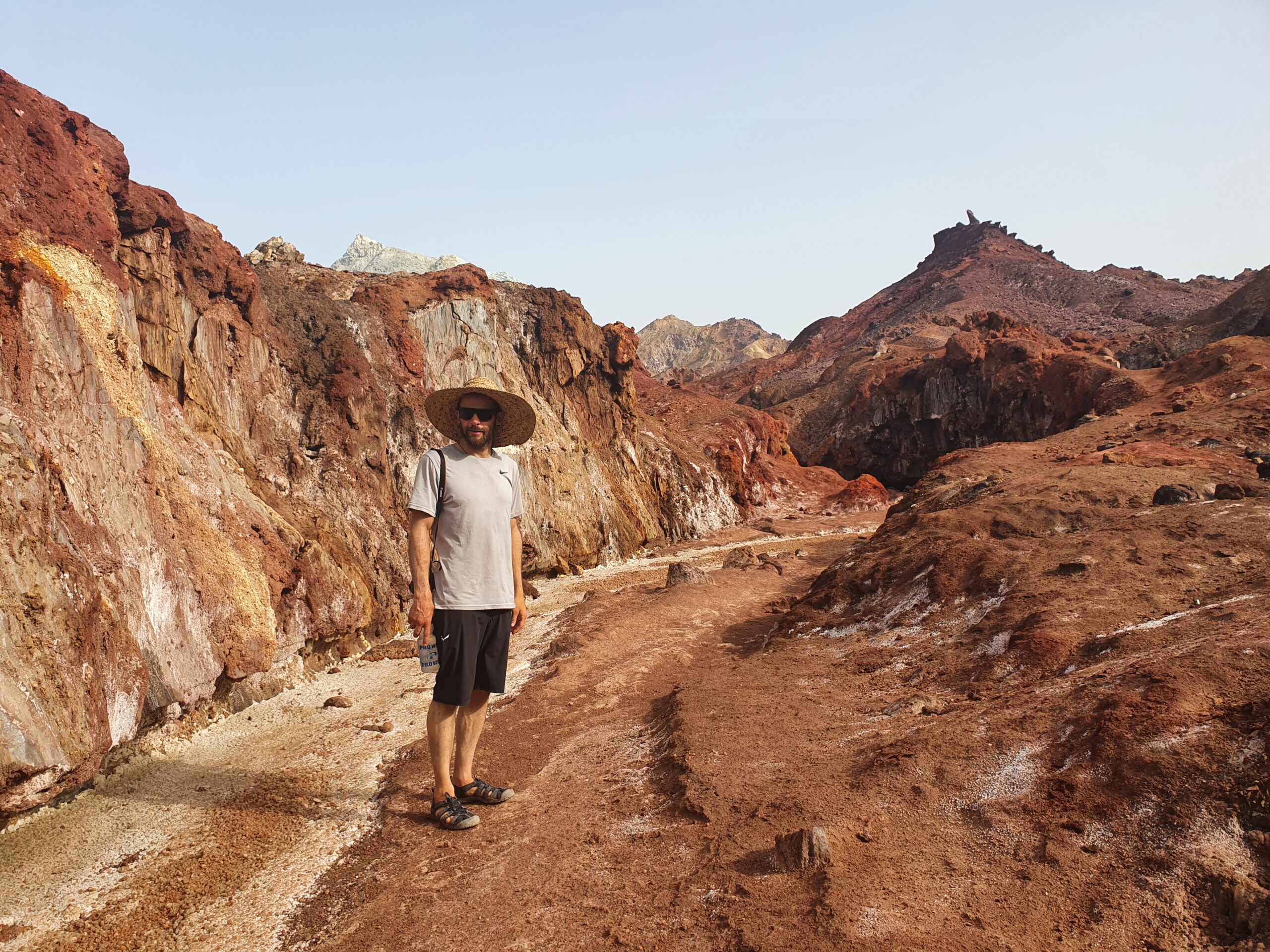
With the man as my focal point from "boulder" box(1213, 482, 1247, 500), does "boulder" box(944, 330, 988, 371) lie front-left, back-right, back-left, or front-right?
back-right

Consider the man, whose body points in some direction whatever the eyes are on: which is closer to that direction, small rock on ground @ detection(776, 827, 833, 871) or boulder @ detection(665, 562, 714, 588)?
the small rock on ground

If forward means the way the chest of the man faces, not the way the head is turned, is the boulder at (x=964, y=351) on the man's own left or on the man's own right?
on the man's own left

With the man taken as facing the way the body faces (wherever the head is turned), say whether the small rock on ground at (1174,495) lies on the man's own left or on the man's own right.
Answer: on the man's own left

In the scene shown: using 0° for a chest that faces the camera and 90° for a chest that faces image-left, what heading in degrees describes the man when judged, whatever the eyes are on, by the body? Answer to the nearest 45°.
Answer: approximately 315°

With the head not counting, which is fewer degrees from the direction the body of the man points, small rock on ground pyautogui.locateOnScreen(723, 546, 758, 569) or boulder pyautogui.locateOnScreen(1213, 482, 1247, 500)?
the boulder
